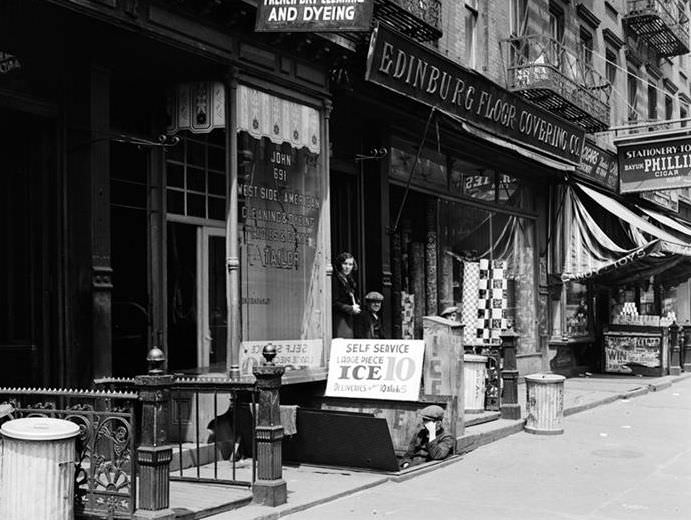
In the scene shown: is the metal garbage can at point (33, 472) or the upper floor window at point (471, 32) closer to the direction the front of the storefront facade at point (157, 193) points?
the metal garbage can

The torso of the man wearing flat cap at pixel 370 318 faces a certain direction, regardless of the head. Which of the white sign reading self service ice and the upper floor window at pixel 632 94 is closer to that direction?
the white sign reading self service ice

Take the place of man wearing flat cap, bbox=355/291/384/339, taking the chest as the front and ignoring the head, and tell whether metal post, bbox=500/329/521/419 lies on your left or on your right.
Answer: on your left

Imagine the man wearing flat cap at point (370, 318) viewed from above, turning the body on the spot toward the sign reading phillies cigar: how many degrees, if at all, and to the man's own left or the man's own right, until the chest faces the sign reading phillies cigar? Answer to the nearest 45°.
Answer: approximately 90° to the man's own left

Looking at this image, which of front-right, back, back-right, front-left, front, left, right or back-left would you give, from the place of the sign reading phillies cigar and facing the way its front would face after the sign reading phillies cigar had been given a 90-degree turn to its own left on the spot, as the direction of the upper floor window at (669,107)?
back-left

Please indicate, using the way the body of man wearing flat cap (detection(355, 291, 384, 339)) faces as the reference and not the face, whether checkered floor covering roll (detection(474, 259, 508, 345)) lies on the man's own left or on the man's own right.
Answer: on the man's own left

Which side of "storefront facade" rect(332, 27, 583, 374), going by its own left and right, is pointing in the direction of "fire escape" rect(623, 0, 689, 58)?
left

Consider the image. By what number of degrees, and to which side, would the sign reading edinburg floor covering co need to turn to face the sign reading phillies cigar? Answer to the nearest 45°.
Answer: approximately 90° to its left

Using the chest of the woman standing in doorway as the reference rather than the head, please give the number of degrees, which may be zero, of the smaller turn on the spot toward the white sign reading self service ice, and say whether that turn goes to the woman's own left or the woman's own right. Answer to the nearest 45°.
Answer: approximately 45° to the woman's own right
